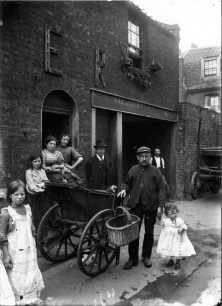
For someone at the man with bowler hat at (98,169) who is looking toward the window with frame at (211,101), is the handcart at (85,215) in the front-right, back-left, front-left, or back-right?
back-right

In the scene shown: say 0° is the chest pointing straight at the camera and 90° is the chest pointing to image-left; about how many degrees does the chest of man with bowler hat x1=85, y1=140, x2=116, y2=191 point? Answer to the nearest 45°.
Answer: approximately 0°

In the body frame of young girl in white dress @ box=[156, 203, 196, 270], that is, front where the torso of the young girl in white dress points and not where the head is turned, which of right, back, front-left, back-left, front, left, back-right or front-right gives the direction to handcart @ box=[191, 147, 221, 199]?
back

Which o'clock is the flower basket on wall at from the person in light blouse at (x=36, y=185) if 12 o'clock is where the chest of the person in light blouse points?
The flower basket on wall is roughly at 9 o'clock from the person in light blouse.

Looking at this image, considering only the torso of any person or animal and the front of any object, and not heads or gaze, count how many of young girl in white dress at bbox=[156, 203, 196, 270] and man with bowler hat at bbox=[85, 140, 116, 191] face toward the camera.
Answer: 2

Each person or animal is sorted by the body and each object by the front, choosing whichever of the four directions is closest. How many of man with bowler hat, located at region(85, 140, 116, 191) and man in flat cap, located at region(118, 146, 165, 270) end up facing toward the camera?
2

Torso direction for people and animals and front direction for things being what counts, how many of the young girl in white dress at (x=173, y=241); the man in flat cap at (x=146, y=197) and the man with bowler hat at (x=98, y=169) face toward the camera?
3

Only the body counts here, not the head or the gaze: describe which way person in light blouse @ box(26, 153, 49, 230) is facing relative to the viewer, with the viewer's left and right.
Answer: facing the viewer and to the right of the viewer

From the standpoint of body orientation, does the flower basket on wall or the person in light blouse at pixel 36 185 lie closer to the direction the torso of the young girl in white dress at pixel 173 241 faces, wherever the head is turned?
the person in light blouse
